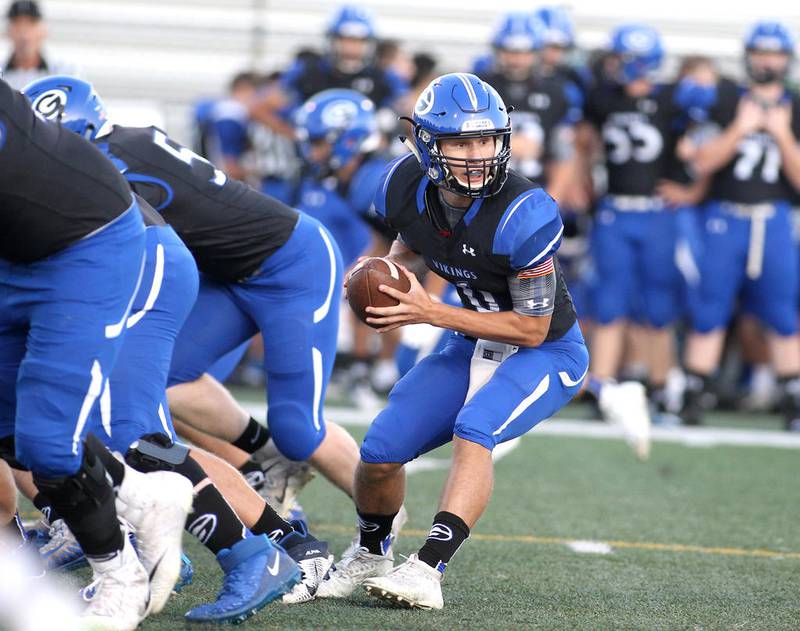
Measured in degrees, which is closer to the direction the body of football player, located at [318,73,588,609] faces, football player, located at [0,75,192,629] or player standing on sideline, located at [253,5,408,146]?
the football player

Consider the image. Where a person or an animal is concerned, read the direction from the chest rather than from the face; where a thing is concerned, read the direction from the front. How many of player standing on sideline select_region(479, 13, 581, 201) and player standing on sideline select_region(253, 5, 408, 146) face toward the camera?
2

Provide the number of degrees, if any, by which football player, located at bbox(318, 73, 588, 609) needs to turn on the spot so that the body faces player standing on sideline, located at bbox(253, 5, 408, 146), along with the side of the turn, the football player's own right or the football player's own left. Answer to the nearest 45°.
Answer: approximately 135° to the football player's own right

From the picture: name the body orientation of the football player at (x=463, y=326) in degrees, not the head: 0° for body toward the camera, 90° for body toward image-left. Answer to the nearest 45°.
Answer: approximately 45°

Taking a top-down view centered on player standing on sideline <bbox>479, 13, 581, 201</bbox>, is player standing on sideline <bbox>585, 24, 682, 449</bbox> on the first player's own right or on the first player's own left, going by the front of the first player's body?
on the first player's own left

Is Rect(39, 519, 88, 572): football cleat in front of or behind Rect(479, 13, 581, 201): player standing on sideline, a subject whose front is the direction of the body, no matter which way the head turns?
in front

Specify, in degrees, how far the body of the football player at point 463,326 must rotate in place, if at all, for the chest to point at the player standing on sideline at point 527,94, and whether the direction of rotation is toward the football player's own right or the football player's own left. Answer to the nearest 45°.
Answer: approximately 135° to the football player's own right

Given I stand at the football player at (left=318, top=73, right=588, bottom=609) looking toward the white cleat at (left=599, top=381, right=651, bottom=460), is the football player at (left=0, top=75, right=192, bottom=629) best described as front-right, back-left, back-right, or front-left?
back-left

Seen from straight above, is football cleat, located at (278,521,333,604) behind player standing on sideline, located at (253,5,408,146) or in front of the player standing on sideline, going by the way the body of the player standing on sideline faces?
in front
